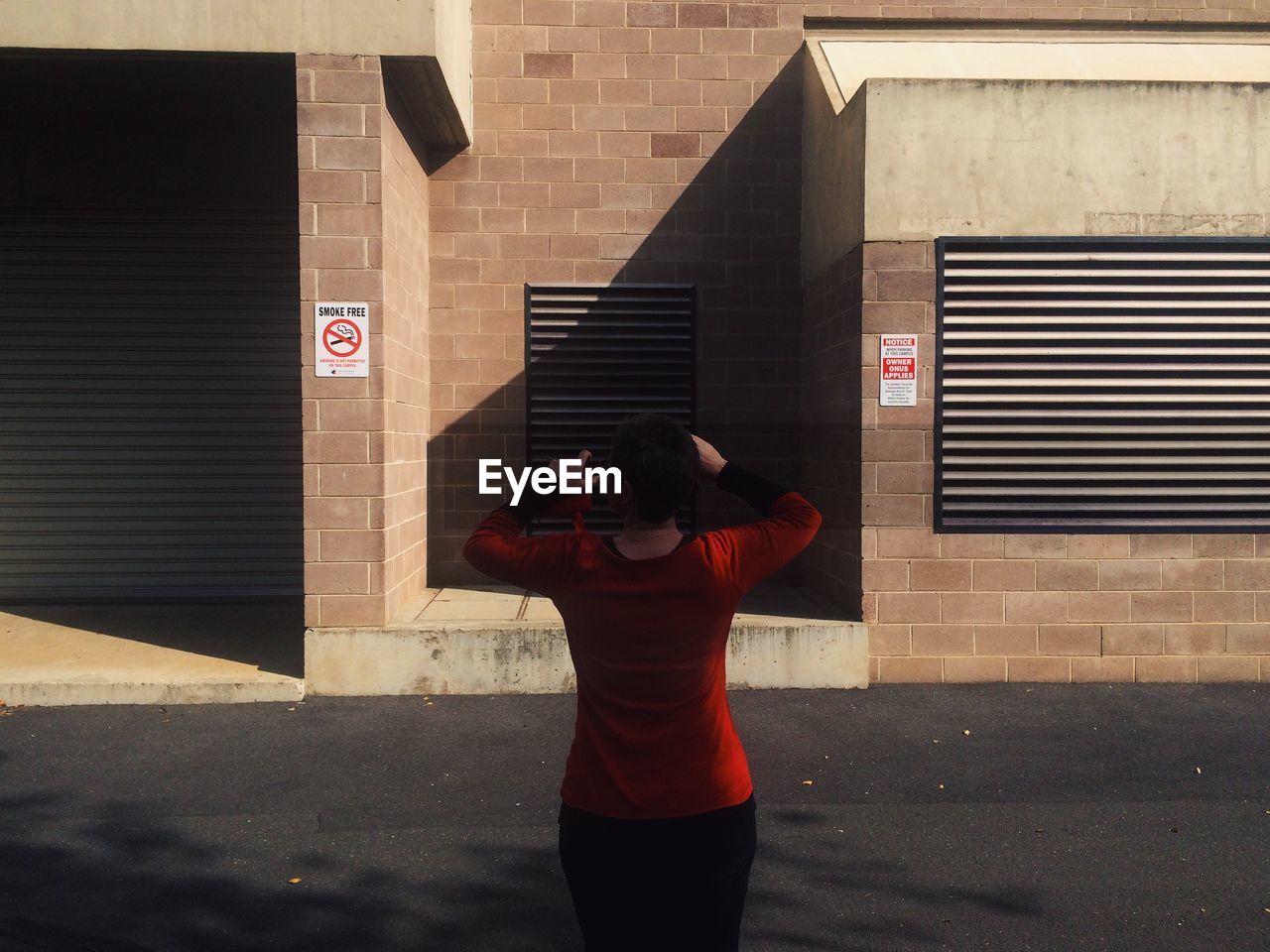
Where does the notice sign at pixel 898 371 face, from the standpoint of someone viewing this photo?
facing the viewer

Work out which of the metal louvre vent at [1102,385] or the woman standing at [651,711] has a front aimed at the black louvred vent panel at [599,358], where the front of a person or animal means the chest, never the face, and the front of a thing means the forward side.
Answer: the woman standing

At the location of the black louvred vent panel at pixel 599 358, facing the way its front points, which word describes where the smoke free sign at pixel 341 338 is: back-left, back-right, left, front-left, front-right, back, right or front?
front-right

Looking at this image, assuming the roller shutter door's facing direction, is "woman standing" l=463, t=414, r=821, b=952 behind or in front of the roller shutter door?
in front

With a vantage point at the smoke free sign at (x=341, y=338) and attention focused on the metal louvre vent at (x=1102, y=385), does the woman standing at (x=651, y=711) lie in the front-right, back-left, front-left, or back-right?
front-right

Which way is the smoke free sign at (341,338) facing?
toward the camera

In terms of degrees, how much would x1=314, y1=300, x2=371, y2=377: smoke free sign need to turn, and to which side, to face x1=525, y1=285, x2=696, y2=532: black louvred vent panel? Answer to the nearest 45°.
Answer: approximately 135° to its left

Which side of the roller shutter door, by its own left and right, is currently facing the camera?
front

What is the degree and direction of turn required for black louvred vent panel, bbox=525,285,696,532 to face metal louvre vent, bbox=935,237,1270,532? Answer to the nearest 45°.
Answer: approximately 45° to its left

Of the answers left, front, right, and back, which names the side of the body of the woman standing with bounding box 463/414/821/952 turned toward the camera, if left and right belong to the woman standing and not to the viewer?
back

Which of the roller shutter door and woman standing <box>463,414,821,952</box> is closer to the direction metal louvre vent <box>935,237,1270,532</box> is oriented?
the woman standing

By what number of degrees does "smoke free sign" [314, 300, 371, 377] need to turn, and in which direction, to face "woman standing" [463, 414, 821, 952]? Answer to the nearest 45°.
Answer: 0° — it already faces them

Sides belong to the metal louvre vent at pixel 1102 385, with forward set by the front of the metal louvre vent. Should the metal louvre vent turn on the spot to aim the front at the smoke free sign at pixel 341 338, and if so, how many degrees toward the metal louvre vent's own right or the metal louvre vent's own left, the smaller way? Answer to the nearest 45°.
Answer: approximately 45° to the metal louvre vent's own right

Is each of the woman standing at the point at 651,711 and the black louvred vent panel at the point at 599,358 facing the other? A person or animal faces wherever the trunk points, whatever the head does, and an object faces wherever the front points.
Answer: yes
